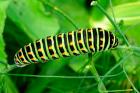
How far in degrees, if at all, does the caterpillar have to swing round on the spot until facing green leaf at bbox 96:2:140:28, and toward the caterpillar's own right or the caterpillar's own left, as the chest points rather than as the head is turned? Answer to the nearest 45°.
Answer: approximately 45° to the caterpillar's own left

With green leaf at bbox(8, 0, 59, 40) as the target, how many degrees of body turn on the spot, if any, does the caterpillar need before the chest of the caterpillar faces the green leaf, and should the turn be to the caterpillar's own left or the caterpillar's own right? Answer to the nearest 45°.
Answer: approximately 90° to the caterpillar's own left

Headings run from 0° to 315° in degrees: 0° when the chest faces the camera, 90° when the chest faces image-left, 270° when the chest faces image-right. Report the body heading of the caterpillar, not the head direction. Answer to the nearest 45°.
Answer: approximately 270°
